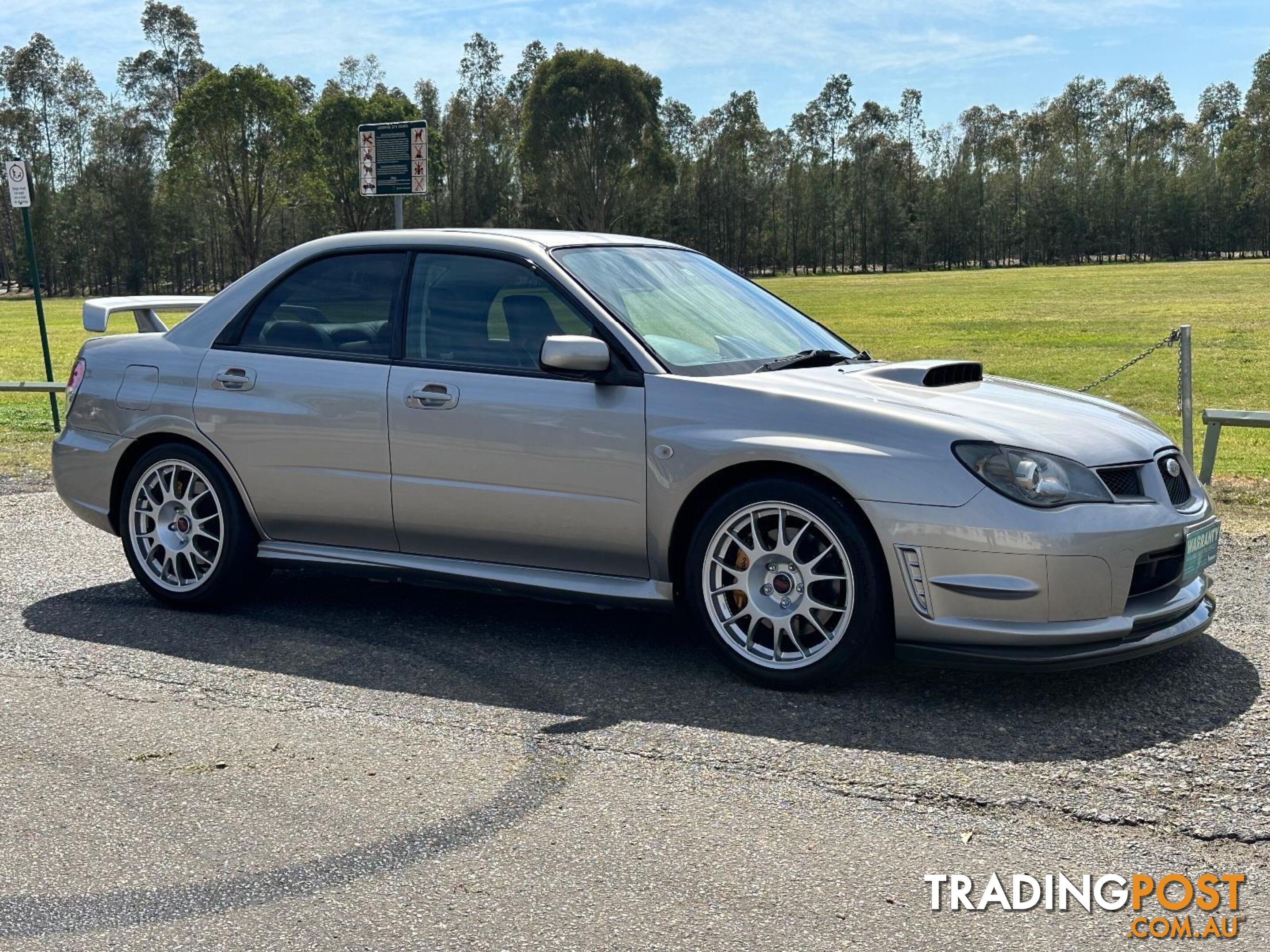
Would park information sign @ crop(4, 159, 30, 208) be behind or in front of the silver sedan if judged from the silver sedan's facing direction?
behind

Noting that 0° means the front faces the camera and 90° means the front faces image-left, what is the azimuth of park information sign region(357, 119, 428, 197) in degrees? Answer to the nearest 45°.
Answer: approximately 0°

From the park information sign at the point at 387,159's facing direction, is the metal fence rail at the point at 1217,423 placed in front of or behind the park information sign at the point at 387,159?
in front

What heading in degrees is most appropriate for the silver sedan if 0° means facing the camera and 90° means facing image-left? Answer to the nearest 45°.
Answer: approximately 315°

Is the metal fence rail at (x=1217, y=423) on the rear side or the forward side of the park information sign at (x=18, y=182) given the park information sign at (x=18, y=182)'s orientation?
on the forward side

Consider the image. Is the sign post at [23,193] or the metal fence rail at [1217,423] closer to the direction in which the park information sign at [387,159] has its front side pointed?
the metal fence rail

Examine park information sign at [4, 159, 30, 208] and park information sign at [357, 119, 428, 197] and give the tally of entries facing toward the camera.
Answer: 2

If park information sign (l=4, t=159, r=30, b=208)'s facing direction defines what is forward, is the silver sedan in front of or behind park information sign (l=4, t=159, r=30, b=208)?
in front

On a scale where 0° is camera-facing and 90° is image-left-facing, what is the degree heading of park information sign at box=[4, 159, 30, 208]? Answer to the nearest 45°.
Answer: approximately 0°

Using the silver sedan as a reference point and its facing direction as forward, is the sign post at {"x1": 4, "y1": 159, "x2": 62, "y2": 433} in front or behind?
behind

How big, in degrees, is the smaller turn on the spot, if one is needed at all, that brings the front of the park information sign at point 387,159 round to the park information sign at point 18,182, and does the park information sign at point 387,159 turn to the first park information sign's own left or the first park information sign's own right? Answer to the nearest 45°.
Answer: approximately 90° to the first park information sign's own right
